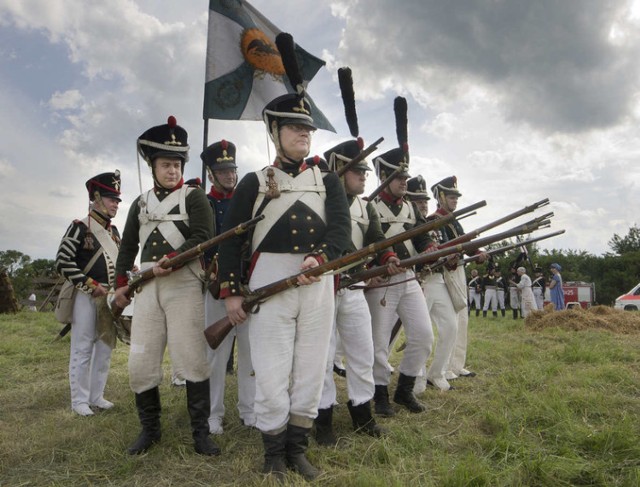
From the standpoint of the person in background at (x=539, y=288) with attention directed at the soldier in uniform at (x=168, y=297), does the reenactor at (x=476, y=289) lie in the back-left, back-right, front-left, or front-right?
front-right

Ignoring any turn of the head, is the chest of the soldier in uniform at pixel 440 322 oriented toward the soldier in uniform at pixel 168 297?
no

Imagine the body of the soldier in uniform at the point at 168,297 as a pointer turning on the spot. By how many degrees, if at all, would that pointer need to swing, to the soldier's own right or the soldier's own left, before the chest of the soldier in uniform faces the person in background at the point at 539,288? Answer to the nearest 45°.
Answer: approximately 135° to the soldier's own left

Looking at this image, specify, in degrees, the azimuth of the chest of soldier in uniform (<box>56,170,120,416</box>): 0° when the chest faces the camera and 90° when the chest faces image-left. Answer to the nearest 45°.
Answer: approximately 315°

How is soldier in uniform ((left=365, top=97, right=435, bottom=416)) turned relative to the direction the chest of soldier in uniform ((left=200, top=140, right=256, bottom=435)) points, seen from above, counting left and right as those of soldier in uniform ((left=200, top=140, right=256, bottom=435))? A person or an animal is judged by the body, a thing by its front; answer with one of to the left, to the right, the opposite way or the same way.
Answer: the same way

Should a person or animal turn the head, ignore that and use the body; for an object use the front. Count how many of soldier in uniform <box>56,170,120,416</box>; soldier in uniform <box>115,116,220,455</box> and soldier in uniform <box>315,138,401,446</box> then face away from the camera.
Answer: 0

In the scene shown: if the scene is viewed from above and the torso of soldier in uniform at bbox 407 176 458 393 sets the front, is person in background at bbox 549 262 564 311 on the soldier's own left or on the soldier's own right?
on the soldier's own left

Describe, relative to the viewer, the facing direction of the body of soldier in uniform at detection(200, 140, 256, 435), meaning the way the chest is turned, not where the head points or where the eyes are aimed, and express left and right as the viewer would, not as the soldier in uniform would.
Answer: facing the viewer and to the right of the viewer

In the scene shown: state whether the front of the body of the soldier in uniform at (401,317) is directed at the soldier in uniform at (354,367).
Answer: no

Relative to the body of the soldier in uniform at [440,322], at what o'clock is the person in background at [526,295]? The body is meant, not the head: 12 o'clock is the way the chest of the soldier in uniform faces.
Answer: The person in background is roughly at 8 o'clock from the soldier in uniform.

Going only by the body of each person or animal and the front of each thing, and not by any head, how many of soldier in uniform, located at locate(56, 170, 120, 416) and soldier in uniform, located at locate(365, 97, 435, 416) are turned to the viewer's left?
0

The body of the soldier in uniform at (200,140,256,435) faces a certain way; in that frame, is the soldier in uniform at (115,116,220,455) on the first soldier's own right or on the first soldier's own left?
on the first soldier's own right

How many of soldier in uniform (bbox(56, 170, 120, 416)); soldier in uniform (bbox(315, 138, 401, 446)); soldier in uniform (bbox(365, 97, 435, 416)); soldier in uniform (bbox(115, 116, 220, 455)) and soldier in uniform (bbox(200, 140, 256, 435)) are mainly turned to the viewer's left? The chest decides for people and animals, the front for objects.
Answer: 0

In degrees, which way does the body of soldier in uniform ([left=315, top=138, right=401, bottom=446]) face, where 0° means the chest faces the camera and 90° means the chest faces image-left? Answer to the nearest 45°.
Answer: approximately 315°

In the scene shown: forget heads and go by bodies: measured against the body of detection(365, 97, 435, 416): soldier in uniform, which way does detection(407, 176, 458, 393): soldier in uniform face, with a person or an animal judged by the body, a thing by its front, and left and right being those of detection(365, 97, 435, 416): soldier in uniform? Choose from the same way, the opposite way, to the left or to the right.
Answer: the same way

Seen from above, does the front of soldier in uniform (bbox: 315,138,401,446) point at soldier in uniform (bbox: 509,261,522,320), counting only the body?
no

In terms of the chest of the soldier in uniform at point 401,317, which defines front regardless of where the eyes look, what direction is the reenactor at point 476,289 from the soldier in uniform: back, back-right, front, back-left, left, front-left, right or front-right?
back-left

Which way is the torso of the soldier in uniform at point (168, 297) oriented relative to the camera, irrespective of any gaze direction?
toward the camera

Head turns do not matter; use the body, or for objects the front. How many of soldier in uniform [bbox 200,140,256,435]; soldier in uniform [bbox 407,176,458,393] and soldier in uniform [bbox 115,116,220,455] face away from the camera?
0

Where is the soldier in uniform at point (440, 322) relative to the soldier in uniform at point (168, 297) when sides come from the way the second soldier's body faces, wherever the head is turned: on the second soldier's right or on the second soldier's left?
on the second soldier's left
